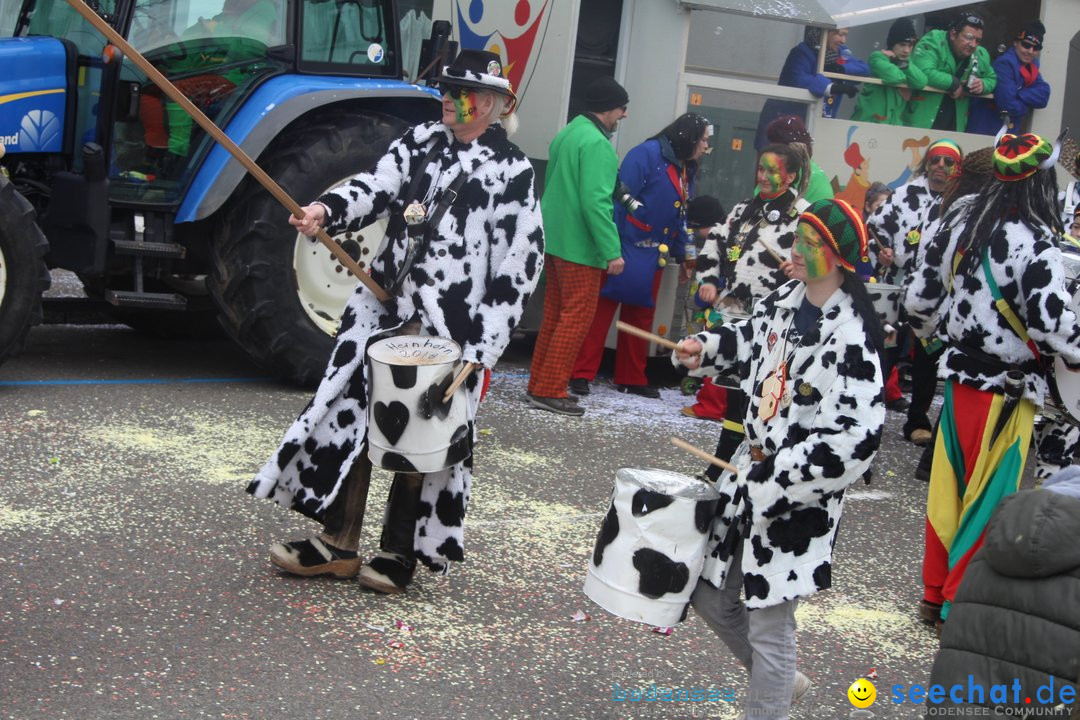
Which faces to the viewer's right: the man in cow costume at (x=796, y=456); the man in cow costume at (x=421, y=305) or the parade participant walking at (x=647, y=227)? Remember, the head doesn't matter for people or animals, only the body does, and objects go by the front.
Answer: the parade participant walking

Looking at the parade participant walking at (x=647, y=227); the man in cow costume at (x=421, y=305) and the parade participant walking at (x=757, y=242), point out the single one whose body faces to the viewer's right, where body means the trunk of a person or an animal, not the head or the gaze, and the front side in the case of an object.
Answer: the parade participant walking at (x=647, y=227)

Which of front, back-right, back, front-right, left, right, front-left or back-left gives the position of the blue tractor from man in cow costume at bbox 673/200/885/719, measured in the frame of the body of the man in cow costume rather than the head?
right

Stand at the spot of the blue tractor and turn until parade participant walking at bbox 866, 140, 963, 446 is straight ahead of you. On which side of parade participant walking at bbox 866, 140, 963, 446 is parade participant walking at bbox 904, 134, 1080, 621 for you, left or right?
right

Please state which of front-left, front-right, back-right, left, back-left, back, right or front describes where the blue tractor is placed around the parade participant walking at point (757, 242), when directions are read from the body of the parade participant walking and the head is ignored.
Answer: front-right

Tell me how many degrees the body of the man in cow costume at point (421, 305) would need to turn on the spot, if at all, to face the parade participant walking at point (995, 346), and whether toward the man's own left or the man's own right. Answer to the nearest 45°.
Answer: approximately 135° to the man's own left

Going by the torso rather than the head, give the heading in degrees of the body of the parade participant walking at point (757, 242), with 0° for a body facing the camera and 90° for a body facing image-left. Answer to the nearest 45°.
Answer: approximately 45°
